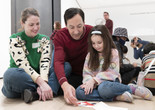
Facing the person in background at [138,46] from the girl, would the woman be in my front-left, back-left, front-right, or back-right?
back-left

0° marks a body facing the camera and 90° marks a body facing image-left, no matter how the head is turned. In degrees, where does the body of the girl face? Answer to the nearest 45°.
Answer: approximately 45°

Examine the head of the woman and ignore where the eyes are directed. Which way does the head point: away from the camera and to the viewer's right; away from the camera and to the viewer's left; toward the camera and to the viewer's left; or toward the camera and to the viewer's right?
toward the camera and to the viewer's right

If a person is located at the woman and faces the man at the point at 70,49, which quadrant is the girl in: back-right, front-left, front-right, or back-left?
front-right

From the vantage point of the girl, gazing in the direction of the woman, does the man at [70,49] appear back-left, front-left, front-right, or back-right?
front-right

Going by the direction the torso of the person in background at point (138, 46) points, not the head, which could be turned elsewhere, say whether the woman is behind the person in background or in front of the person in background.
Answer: in front

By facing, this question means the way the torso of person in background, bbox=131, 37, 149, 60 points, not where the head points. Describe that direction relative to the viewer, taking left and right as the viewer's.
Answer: facing the viewer and to the left of the viewer

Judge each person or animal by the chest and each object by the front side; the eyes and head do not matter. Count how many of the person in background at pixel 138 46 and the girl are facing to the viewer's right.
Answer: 0

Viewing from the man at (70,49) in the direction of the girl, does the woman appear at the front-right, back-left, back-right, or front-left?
back-right
